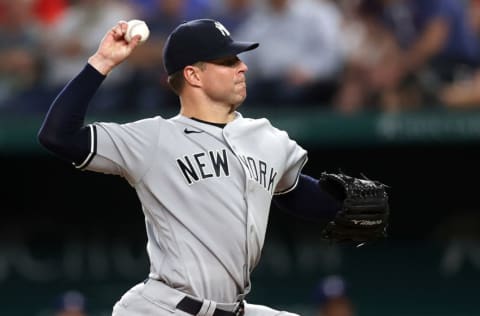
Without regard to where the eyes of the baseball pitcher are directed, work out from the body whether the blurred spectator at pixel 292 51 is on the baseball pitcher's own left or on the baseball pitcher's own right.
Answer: on the baseball pitcher's own left

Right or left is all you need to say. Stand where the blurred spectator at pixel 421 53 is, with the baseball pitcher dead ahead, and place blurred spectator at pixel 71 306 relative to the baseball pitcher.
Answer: right

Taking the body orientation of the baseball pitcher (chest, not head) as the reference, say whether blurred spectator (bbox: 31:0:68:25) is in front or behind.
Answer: behind

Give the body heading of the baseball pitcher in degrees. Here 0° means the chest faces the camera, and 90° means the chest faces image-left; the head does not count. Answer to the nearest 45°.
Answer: approximately 315°

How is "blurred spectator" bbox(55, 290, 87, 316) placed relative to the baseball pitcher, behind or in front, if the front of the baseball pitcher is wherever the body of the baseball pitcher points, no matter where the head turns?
behind

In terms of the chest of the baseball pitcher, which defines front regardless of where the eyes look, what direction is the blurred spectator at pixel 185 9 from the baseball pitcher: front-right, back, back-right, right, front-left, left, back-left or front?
back-left
